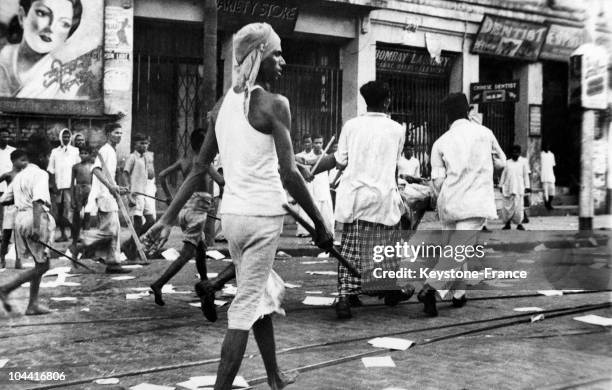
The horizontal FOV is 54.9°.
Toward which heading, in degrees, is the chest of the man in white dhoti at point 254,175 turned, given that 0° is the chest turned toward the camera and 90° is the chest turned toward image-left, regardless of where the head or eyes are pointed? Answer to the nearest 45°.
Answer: approximately 225°

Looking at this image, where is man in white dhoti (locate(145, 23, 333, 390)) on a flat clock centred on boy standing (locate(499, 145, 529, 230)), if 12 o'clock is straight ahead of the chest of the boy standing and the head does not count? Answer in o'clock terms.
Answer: The man in white dhoti is roughly at 12 o'clock from the boy standing.

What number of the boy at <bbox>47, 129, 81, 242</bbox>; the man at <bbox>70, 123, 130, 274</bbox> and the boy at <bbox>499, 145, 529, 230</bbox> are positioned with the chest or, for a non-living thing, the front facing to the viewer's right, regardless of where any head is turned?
1

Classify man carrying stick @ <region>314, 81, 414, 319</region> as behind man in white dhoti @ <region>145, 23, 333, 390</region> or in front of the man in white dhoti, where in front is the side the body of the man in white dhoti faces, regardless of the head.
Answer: in front

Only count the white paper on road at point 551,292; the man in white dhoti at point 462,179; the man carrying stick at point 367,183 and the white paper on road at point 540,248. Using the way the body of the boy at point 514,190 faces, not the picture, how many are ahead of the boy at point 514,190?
4
